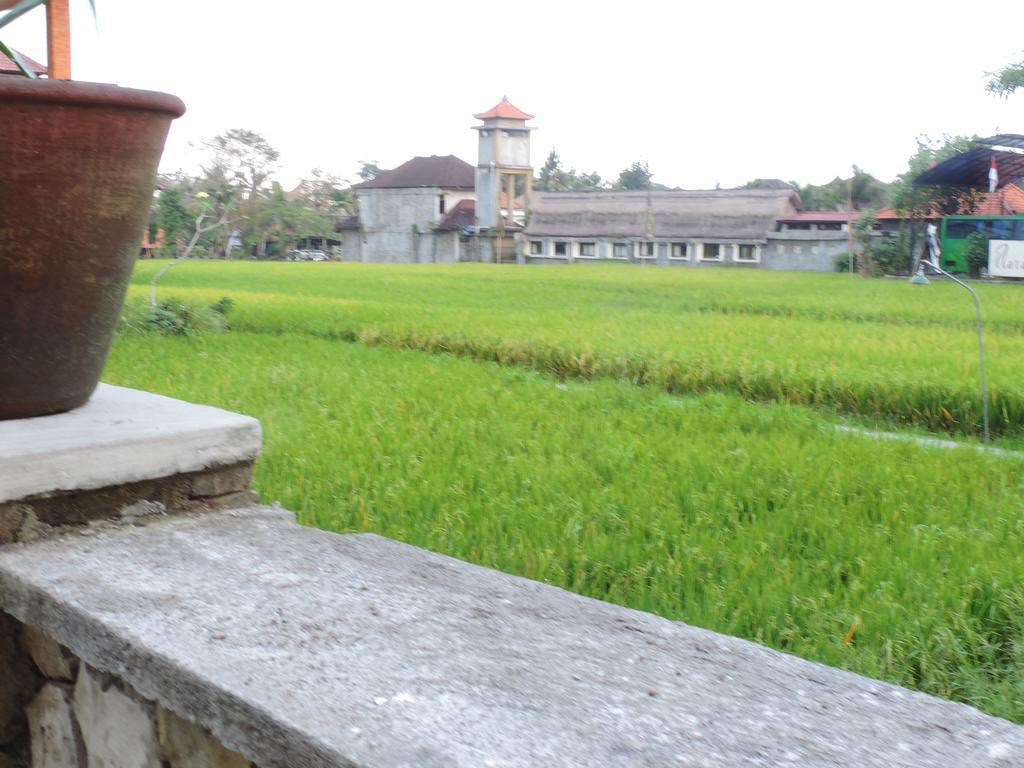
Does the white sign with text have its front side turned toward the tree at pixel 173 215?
no

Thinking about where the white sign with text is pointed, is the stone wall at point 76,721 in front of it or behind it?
in front

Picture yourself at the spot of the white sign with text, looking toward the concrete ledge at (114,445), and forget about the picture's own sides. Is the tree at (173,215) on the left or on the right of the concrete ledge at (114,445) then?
right

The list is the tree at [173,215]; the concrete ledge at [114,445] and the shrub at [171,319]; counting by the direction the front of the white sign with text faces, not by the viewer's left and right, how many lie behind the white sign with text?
0

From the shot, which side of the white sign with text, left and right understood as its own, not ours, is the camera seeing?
front

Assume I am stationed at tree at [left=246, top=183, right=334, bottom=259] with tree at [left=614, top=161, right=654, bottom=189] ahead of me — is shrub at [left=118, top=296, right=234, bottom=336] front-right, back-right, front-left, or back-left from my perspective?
back-right

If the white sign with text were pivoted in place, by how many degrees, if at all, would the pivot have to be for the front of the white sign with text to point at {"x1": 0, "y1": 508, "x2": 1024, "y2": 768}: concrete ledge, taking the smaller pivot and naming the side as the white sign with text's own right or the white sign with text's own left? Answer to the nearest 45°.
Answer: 0° — it already faces it

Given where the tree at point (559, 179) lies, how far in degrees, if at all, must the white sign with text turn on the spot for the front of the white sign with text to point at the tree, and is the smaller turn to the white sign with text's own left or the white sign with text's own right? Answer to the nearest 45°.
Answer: approximately 135° to the white sign with text's own right

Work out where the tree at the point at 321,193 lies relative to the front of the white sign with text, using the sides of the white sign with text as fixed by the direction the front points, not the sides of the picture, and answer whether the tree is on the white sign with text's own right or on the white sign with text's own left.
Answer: on the white sign with text's own right

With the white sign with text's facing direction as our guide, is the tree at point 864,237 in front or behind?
behind

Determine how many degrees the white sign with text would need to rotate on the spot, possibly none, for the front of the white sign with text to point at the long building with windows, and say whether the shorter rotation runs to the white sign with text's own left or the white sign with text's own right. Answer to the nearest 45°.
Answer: approximately 135° to the white sign with text's own right
